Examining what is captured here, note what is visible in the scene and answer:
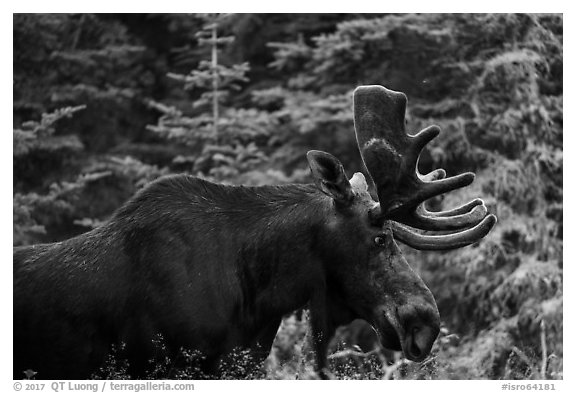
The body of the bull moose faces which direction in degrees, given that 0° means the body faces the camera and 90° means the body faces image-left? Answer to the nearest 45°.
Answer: approximately 270°
